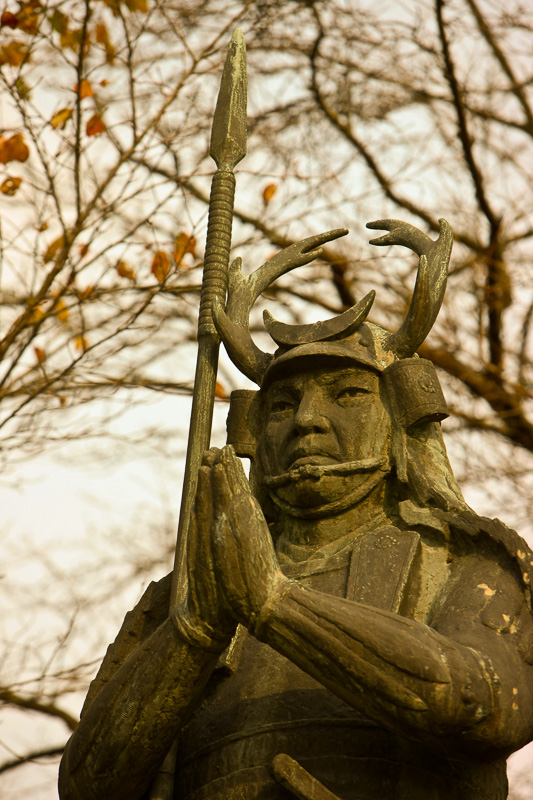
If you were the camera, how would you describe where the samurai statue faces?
facing the viewer and to the left of the viewer
